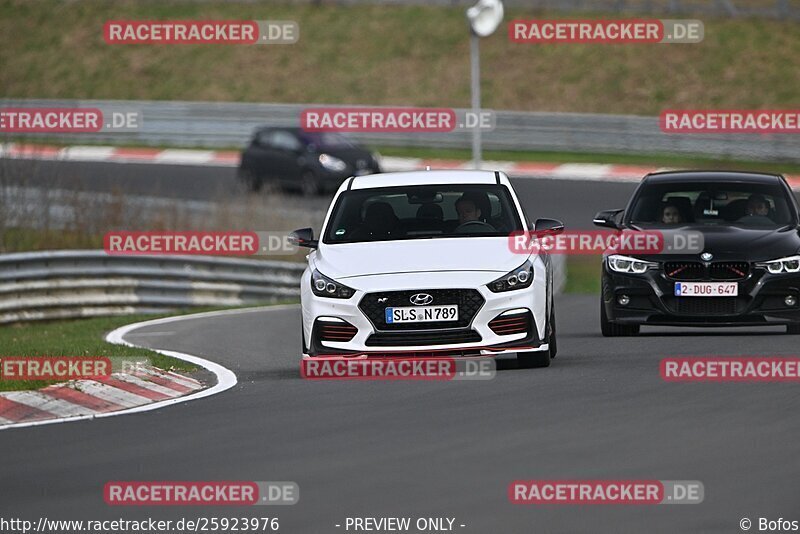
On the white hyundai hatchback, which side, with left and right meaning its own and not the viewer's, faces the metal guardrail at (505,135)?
back

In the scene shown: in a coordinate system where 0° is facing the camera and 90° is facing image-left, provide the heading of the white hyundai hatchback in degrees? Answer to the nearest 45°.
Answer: approximately 0°

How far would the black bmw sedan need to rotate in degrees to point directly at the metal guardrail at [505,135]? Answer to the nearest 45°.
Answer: approximately 180°

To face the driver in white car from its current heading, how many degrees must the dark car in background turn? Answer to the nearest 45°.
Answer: approximately 45° to its right

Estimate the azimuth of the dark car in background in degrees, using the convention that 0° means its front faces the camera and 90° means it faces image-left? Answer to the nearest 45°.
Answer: approximately 315°

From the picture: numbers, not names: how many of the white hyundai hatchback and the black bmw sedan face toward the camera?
2

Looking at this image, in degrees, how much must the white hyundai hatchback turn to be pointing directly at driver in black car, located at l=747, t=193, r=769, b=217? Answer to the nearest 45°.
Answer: approximately 135° to its left

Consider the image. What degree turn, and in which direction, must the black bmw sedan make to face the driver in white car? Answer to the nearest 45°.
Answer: approximately 45° to its right

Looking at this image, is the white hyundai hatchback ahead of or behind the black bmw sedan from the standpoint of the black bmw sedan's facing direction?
ahead

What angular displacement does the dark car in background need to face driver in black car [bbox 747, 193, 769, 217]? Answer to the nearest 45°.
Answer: approximately 45° to its right
